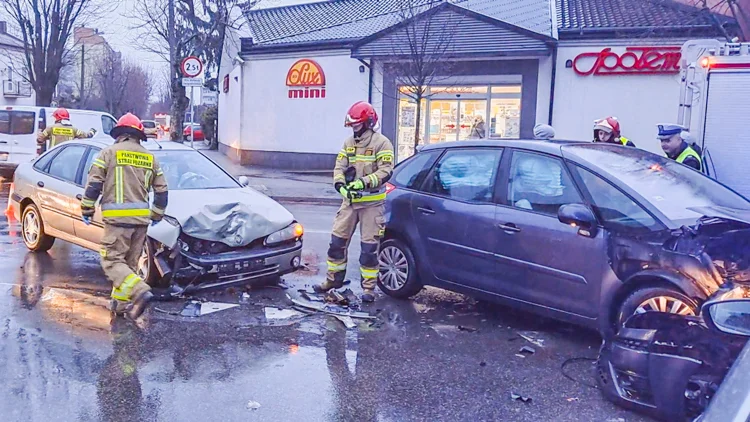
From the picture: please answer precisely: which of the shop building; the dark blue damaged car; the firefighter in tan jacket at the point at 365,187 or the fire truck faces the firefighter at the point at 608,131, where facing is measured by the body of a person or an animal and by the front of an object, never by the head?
the shop building

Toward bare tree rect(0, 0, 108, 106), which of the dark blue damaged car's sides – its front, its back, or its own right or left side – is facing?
back

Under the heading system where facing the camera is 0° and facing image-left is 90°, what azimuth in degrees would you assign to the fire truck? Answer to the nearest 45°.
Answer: approximately 225°

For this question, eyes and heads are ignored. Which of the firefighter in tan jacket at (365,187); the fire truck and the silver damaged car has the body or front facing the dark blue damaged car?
the silver damaged car

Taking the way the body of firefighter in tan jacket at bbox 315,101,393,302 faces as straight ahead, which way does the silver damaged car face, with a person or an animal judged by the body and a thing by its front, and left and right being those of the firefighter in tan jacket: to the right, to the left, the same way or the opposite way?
to the left

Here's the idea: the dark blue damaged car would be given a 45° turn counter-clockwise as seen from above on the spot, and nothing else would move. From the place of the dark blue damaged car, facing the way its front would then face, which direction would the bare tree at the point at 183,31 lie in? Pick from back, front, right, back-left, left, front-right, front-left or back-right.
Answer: back-left

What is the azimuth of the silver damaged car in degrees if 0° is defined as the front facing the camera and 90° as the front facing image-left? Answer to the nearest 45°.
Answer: approximately 315°

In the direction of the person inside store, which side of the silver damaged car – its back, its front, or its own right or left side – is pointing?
left

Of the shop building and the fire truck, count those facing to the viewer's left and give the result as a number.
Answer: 0

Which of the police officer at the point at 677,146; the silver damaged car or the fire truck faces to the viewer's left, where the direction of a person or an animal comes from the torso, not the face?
the police officer
